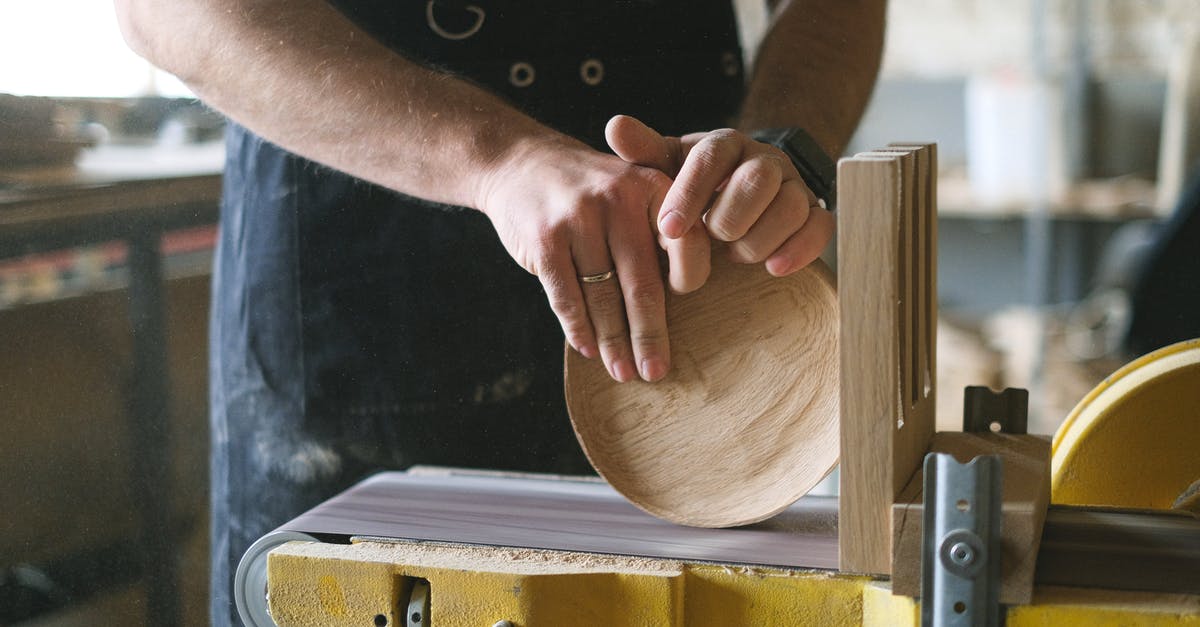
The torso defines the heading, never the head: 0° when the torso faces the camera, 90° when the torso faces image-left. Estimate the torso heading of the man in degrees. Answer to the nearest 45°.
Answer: approximately 315°
